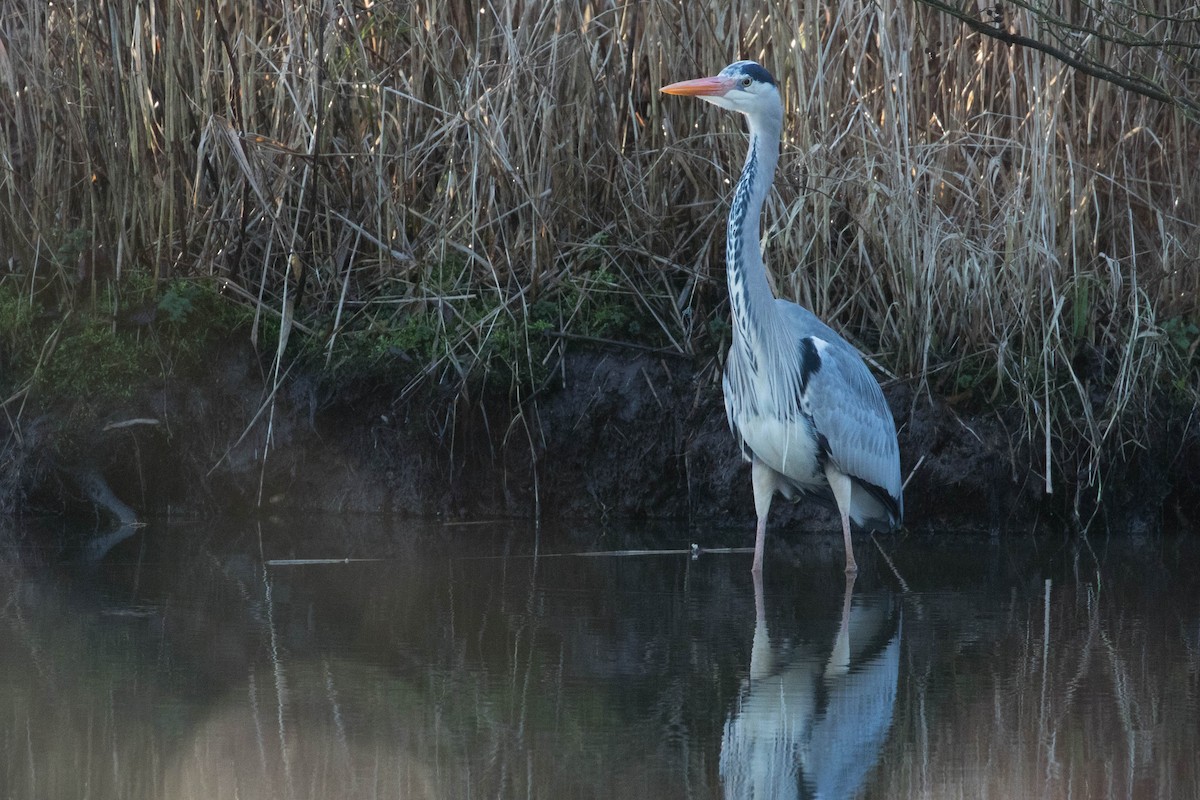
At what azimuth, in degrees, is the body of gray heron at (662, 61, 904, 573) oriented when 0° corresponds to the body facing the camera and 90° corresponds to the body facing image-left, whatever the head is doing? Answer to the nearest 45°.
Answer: approximately 45°
